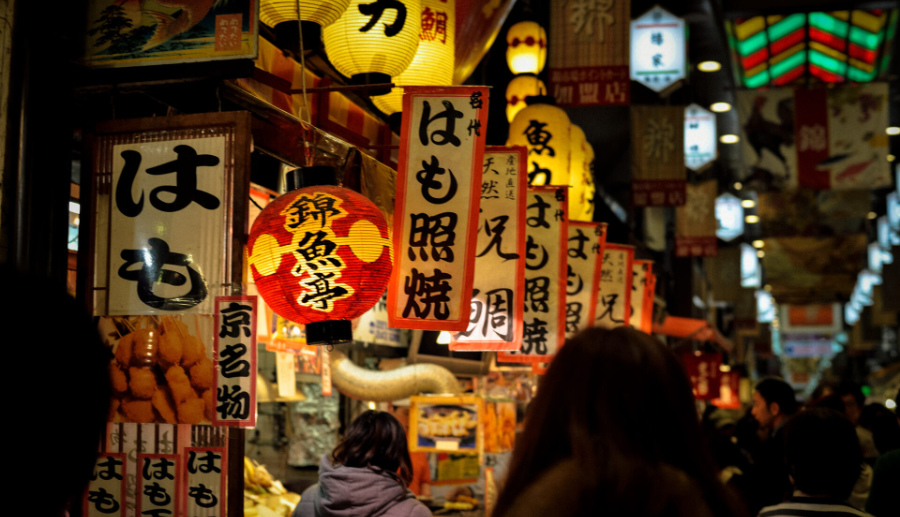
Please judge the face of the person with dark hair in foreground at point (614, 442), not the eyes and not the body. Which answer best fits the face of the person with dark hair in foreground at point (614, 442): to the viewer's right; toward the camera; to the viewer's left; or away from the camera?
away from the camera

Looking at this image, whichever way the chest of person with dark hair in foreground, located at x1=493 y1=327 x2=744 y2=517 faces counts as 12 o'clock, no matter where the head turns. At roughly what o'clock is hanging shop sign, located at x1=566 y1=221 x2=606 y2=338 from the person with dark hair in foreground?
The hanging shop sign is roughly at 12 o'clock from the person with dark hair in foreground.

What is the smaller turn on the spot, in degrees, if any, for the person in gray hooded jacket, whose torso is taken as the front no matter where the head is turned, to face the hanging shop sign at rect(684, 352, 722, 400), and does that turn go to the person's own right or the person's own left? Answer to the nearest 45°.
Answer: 0° — they already face it

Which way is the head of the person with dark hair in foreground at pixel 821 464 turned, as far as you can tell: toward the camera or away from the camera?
away from the camera

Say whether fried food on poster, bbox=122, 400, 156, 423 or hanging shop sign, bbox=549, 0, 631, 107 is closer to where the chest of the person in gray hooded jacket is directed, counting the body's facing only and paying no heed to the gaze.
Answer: the hanging shop sign

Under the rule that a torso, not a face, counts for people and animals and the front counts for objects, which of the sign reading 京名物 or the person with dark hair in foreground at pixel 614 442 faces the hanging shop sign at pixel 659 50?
the person with dark hair in foreground

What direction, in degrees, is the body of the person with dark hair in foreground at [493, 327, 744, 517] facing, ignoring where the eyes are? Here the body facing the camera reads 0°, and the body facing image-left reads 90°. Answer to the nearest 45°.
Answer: approximately 180°
